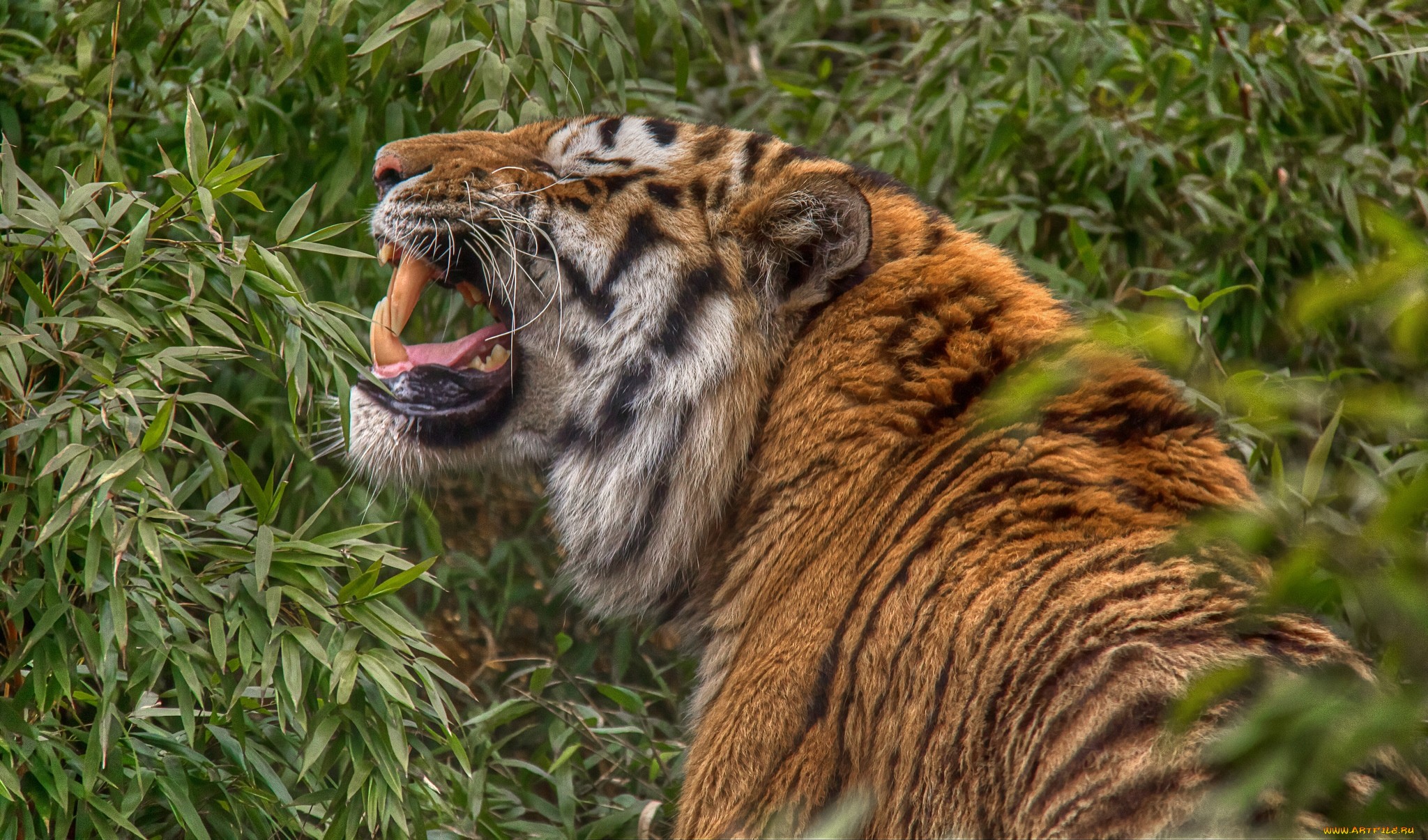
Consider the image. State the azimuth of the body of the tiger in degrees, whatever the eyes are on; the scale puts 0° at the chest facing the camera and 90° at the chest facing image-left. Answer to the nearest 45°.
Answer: approximately 90°
